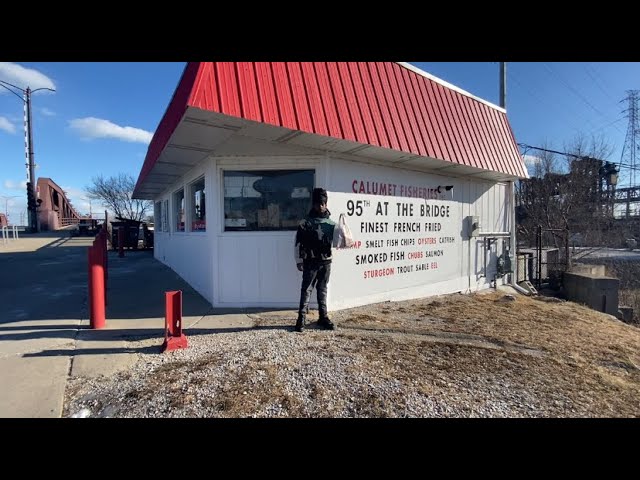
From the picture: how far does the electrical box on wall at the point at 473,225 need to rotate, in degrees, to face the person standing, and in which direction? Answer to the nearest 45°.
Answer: approximately 45° to its right

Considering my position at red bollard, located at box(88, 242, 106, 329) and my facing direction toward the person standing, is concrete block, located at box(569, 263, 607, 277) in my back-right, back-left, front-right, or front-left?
front-left

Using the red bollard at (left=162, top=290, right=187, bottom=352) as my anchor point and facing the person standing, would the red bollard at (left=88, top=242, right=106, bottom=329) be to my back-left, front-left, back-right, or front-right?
back-left

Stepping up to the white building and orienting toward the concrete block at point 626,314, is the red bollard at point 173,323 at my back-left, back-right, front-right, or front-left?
back-right

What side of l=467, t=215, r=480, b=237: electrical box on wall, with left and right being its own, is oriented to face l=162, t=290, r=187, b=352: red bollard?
right

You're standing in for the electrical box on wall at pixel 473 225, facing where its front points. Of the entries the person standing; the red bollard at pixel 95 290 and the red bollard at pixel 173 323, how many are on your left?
0

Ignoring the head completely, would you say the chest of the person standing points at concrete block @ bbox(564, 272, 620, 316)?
no

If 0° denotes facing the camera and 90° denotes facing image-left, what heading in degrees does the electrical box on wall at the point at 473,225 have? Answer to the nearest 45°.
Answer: approximately 315°
